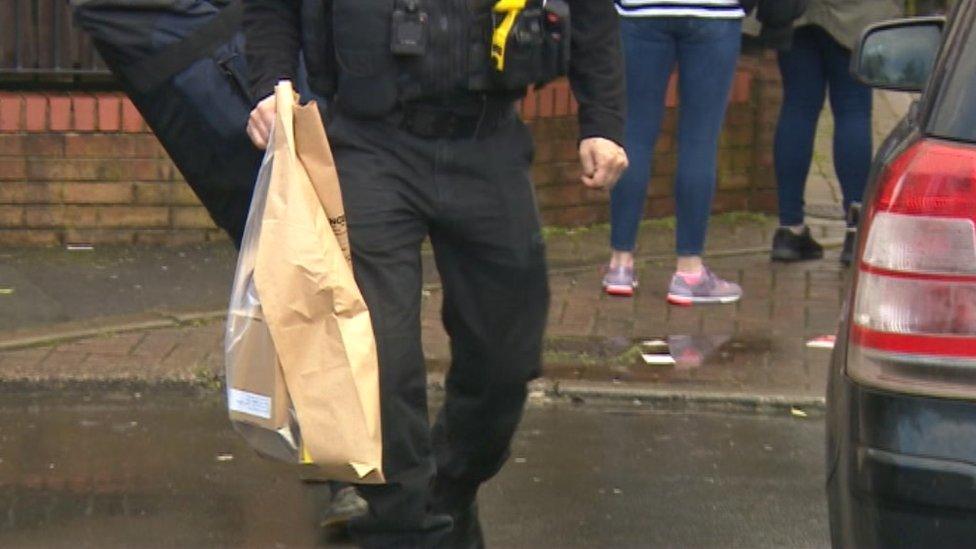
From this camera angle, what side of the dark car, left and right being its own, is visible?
back

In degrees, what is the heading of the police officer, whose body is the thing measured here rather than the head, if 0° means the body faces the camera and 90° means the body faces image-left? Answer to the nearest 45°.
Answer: approximately 0°

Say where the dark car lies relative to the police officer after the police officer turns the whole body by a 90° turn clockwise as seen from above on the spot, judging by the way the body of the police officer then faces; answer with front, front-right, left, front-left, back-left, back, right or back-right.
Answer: back-left

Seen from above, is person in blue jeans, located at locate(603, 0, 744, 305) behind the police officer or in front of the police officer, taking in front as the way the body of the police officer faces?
behind

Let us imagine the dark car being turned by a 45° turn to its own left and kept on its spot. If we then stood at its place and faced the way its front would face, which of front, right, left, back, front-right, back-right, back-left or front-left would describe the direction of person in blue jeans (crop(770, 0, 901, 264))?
front-right
